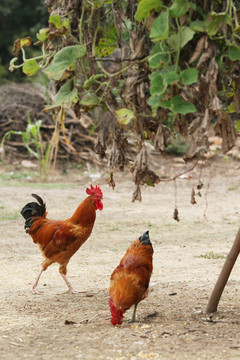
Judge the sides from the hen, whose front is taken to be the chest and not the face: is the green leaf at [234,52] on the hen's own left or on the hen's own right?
on the hen's own left

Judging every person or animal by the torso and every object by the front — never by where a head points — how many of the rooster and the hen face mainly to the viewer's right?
1

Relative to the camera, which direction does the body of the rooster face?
to the viewer's right

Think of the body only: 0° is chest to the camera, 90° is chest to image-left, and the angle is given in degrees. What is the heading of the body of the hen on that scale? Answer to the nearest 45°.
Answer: approximately 45°
